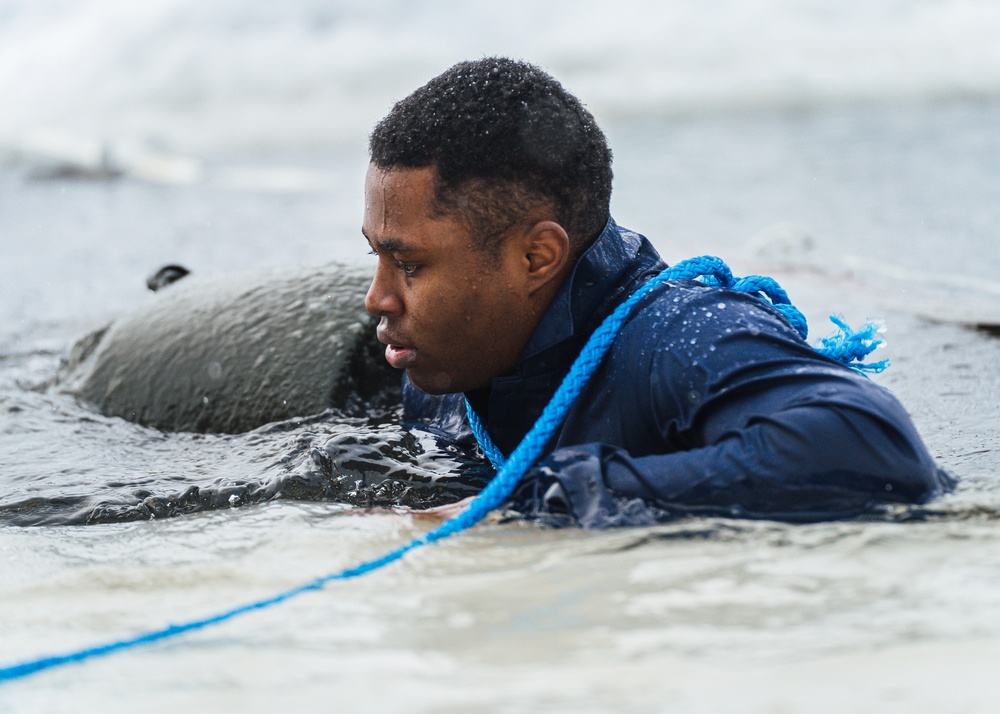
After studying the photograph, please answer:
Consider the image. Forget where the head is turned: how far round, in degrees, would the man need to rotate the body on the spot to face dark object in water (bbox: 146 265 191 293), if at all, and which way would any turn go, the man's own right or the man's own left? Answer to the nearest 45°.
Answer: approximately 45° to the man's own right

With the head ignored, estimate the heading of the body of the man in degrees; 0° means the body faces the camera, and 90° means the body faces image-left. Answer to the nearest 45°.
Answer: approximately 90°

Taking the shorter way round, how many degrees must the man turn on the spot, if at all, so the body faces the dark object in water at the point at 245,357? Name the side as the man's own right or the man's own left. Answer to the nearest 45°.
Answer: approximately 45° to the man's own right
